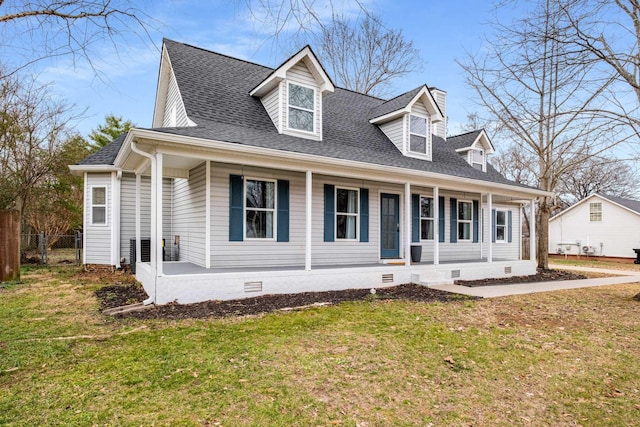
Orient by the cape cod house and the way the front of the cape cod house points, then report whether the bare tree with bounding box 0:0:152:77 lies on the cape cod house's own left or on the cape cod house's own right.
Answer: on the cape cod house's own right

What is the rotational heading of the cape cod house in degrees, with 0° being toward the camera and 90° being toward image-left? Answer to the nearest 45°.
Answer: approximately 315°

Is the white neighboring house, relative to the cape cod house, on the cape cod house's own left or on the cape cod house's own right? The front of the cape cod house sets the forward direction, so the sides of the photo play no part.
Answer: on the cape cod house's own left

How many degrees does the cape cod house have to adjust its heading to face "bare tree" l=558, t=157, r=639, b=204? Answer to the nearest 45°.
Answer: approximately 90° to its left
